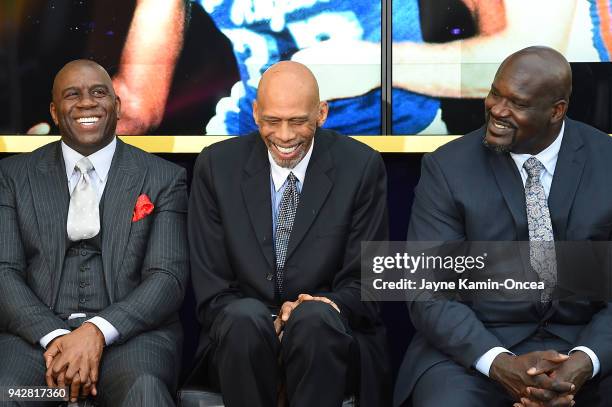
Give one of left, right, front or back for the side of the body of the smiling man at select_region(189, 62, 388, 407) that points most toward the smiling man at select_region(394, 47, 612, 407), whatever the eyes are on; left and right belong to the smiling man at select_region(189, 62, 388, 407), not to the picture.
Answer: left

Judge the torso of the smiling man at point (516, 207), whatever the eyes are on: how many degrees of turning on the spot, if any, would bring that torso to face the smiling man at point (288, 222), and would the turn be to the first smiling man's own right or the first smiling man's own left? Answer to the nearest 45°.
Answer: approximately 90° to the first smiling man's own right

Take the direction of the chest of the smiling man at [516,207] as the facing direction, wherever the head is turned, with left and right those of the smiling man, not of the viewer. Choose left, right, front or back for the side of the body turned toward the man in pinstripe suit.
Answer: right

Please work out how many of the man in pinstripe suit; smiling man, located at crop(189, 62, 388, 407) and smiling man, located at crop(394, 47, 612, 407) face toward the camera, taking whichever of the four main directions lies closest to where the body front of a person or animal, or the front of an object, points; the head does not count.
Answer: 3

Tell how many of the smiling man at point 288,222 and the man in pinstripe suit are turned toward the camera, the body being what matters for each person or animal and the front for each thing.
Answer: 2

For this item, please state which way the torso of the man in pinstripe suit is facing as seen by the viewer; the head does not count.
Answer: toward the camera

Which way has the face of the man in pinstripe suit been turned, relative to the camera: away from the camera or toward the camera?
toward the camera

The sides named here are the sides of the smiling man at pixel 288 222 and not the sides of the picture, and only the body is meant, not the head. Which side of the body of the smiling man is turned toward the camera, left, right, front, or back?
front

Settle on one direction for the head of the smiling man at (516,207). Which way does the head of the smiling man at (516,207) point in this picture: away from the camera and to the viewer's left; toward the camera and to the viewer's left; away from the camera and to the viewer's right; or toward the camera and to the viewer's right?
toward the camera and to the viewer's left

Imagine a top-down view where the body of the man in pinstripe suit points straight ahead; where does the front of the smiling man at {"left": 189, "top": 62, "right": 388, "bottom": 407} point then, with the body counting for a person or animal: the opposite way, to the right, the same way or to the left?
the same way

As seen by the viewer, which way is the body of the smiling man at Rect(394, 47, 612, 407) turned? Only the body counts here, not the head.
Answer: toward the camera

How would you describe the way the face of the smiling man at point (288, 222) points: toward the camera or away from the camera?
toward the camera
